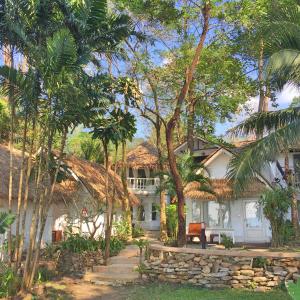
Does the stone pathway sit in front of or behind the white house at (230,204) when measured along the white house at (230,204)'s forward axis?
in front

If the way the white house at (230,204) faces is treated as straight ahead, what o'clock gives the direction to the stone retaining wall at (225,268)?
The stone retaining wall is roughly at 12 o'clock from the white house.

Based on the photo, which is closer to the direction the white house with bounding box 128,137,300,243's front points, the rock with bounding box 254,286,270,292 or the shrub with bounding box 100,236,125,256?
the rock

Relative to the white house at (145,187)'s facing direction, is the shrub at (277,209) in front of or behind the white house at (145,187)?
in front

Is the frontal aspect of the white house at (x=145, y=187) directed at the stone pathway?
yes

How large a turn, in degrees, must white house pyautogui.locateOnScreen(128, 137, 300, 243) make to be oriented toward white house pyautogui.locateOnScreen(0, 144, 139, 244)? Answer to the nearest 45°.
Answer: approximately 90° to its right

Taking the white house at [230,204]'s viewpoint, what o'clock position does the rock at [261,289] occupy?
The rock is roughly at 12 o'clock from the white house.

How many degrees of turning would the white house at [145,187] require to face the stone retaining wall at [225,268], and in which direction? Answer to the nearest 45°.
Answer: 0° — it already faces it

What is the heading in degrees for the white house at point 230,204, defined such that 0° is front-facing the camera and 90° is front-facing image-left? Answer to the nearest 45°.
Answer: approximately 0°
